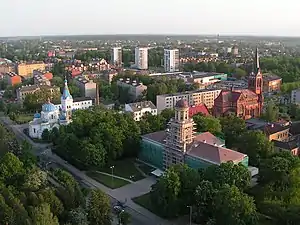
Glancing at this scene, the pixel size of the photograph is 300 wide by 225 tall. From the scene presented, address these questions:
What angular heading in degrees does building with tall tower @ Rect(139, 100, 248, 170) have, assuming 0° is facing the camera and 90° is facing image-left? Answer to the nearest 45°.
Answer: approximately 45°

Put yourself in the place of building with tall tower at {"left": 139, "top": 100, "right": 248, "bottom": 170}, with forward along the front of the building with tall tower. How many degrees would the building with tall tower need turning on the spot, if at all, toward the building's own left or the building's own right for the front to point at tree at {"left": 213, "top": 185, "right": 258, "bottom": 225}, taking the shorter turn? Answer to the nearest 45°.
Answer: approximately 45° to the building's own left

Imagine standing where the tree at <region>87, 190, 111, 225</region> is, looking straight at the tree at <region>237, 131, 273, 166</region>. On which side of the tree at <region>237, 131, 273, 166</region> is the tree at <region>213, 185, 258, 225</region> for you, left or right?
right

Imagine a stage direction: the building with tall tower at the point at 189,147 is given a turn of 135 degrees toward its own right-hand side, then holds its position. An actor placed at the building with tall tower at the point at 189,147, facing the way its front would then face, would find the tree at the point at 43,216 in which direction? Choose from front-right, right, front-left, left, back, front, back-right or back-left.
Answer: back-left

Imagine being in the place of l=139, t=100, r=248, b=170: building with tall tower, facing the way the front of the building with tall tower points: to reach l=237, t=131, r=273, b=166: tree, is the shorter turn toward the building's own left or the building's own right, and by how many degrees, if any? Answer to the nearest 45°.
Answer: approximately 180°

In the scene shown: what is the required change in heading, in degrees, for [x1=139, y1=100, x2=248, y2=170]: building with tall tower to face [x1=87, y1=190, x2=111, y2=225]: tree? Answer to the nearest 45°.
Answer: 0° — it already faces it
